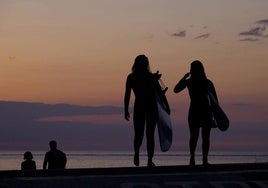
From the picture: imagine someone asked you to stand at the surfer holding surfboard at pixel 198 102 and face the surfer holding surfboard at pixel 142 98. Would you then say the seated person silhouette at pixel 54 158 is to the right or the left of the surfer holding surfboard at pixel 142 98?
right

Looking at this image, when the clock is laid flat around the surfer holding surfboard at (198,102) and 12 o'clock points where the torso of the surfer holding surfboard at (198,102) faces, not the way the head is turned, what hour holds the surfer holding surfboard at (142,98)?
the surfer holding surfboard at (142,98) is roughly at 8 o'clock from the surfer holding surfboard at (198,102).

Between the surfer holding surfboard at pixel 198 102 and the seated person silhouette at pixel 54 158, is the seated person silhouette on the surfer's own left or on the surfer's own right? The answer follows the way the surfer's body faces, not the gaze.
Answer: on the surfer's own left

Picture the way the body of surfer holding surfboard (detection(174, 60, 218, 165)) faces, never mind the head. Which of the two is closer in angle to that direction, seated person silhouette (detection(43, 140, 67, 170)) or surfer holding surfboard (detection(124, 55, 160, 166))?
the seated person silhouette

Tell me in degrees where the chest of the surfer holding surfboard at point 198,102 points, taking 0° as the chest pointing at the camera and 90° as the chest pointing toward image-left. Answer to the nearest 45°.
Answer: approximately 180°
